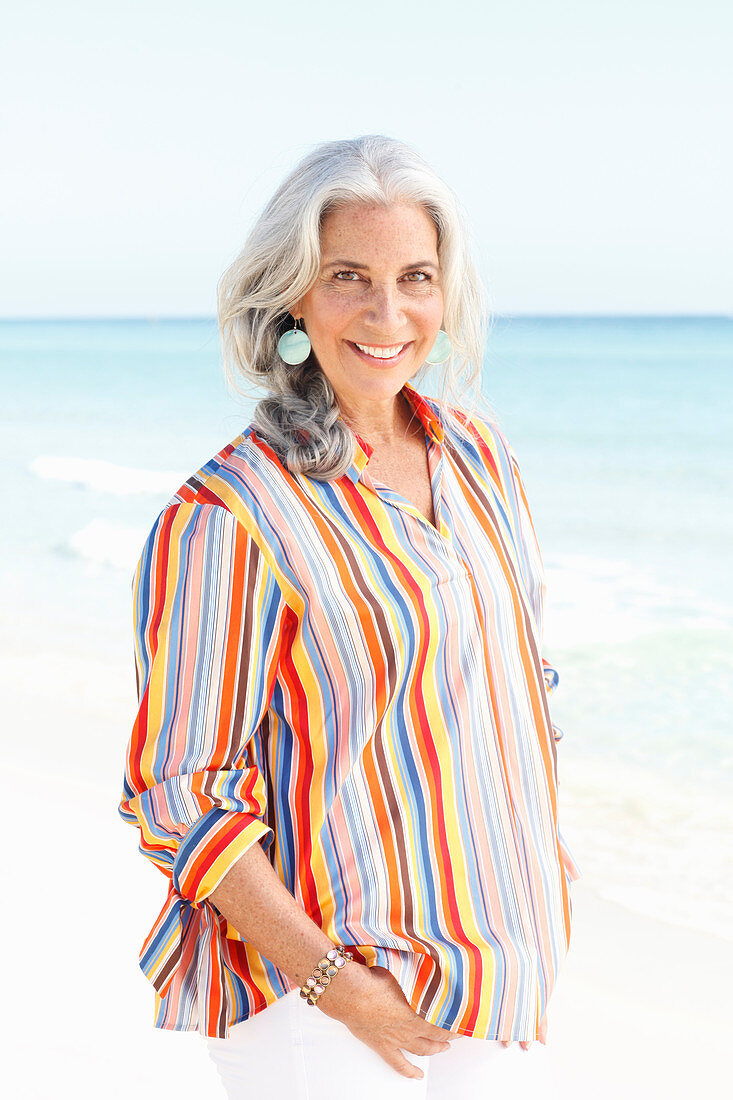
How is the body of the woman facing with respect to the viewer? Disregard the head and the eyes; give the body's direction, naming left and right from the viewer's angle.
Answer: facing the viewer and to the right of the viewer
